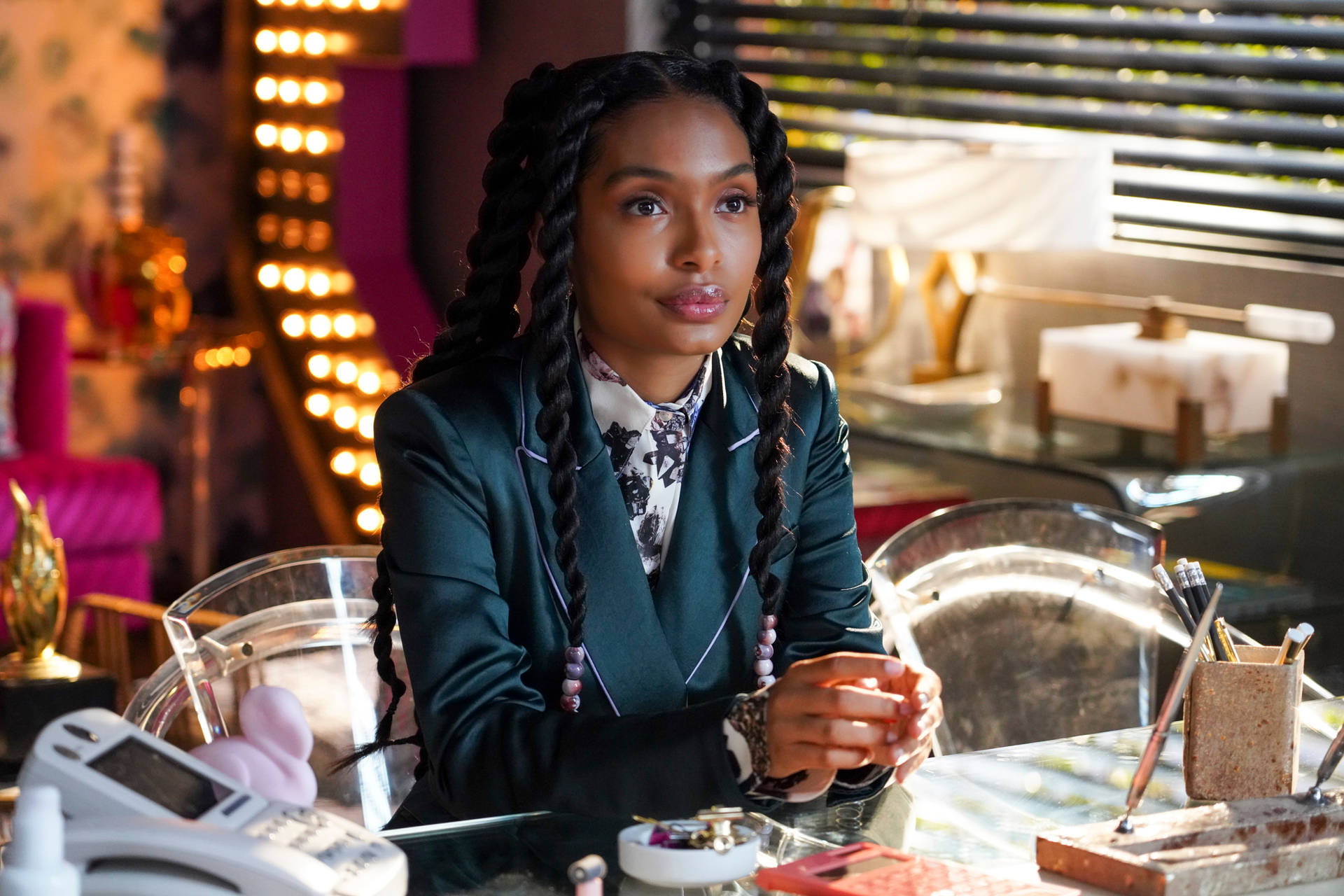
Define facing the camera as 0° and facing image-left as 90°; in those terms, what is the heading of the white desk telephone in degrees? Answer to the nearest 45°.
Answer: approximately 315°

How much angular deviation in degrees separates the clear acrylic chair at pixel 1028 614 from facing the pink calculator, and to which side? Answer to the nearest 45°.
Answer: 0° — it already faces it

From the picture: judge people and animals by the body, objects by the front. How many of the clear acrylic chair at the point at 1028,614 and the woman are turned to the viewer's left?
0

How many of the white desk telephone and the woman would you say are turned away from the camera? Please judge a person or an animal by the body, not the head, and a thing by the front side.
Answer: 0

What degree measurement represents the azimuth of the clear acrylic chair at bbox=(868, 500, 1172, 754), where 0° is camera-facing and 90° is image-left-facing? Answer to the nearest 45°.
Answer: approximately 0°

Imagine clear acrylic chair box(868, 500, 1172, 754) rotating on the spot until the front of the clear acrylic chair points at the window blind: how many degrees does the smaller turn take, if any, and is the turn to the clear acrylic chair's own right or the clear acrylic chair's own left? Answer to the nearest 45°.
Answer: approximately 180°

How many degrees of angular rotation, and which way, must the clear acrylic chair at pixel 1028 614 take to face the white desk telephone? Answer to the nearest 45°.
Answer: approximately 45° to its right

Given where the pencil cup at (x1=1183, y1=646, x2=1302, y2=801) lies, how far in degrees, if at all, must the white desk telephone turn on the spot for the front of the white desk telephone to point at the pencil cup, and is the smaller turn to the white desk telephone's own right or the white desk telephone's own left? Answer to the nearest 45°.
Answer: approximately 45° to the white desk telephone's own left

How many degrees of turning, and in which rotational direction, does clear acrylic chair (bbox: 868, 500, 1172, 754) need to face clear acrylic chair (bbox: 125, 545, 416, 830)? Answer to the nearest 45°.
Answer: approximately 45° to its right

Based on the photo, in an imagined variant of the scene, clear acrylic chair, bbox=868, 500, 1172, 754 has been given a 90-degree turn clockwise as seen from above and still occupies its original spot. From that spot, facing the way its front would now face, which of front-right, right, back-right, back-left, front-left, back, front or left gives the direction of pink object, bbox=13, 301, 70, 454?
front-right

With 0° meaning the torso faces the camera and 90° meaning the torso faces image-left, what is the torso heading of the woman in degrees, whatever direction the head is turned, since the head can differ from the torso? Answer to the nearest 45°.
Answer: approximately 315°
